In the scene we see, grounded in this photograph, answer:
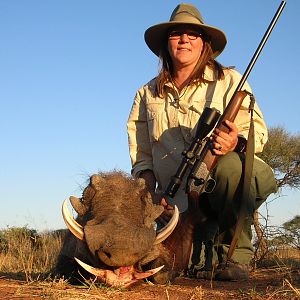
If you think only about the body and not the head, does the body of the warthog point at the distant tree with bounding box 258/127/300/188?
no

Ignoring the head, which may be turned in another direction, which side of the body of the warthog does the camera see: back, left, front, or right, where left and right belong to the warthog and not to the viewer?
front

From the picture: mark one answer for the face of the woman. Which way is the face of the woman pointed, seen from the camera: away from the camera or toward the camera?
toward the camera
